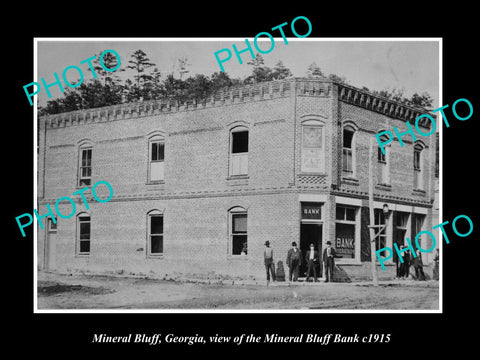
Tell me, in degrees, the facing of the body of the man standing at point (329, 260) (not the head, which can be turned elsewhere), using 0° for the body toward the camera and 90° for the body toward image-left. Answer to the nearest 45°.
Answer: approximately 0°
